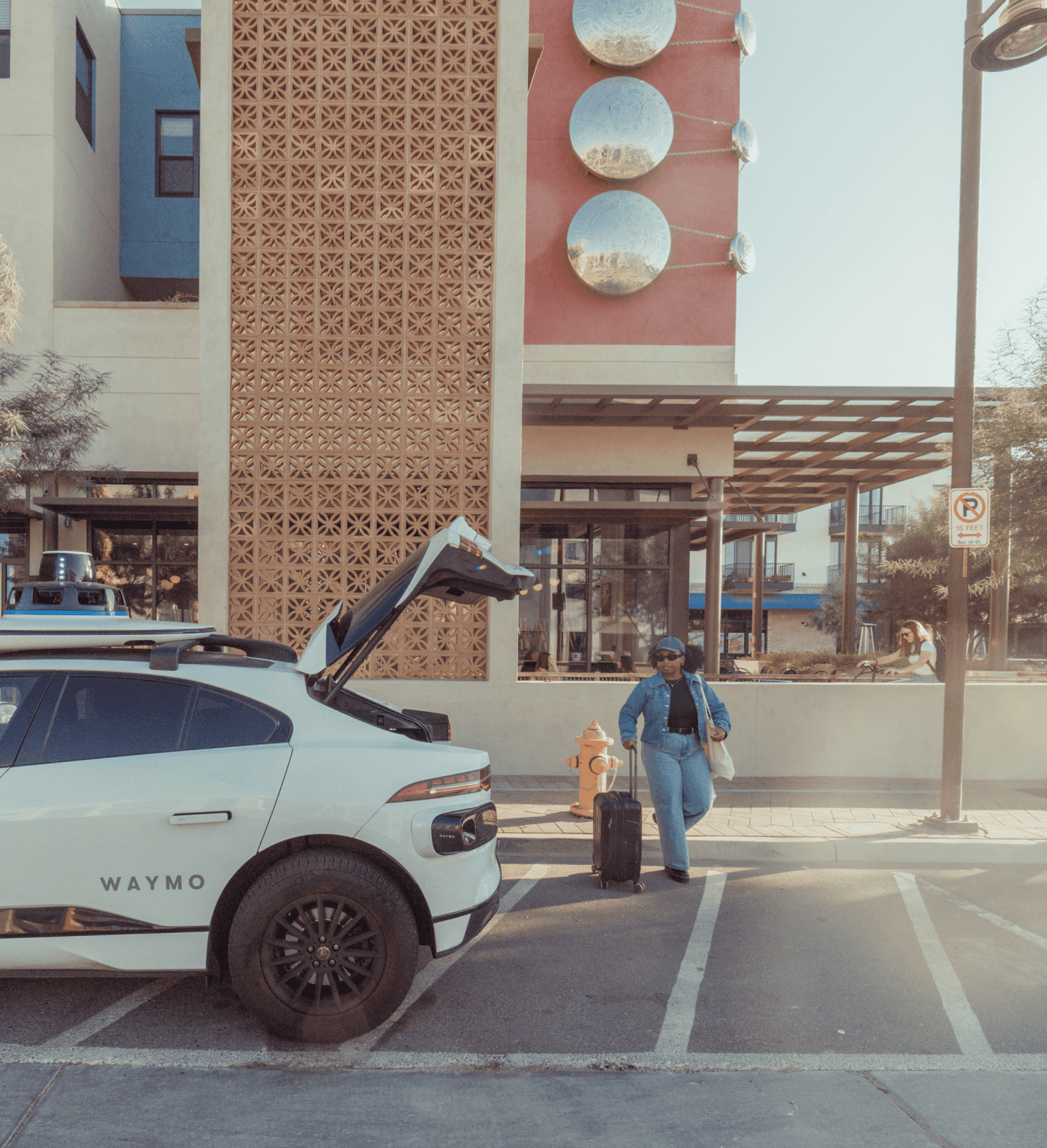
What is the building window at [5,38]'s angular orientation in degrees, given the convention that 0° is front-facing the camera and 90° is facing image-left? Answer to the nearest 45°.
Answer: approximately 0°

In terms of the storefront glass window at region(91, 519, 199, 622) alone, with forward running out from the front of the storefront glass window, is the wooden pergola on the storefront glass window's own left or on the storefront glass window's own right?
on the storefront glass window's own left

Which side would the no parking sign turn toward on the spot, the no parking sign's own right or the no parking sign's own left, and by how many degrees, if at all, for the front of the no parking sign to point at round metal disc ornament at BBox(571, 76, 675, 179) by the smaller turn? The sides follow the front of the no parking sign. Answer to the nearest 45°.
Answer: approximately 135° to the no parking sign's own right

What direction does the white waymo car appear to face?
to the viewer's left

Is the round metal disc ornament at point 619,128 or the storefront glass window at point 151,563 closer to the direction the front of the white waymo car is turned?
the storefront glass window

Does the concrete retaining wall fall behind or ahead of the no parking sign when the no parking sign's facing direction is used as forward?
behind

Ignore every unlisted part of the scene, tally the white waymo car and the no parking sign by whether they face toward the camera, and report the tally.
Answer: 1

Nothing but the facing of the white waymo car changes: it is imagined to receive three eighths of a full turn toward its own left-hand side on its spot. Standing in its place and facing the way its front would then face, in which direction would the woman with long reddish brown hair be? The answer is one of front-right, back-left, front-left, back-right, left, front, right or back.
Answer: left

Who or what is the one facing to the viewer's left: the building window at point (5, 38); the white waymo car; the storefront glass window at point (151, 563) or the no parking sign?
the white waymo car

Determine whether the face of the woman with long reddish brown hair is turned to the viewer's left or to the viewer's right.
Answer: to the viewer's left
